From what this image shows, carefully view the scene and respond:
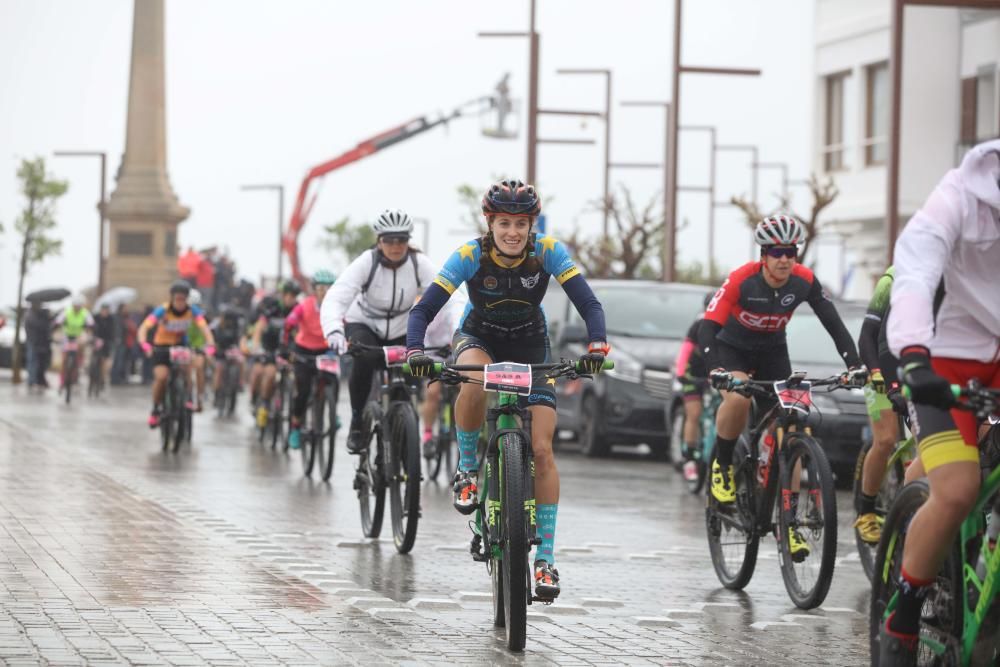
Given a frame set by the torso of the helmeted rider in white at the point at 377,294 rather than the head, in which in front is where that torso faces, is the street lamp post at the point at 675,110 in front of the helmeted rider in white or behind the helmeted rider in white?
behind

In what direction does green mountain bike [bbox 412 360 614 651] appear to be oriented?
toward the camera

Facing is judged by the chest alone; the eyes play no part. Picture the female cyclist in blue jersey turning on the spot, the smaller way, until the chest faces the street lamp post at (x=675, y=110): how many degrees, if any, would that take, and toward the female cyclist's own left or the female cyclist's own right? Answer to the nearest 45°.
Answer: approximately 180°

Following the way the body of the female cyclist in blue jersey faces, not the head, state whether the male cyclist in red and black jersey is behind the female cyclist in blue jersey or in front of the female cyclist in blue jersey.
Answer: behind

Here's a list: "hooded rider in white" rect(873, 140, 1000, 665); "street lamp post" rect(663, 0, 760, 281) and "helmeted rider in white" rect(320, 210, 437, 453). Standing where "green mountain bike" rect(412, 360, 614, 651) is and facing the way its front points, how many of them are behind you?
2

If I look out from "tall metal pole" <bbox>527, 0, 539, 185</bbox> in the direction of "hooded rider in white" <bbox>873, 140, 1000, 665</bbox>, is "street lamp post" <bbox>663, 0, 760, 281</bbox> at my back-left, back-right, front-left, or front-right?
front-left

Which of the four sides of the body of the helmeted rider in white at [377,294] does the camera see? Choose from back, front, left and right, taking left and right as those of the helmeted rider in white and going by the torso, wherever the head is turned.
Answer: front

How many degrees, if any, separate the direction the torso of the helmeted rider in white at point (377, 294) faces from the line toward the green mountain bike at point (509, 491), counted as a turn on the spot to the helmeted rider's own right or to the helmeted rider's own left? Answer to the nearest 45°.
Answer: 0° — they already face it

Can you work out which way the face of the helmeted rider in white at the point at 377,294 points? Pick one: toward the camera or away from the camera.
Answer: toward the camera

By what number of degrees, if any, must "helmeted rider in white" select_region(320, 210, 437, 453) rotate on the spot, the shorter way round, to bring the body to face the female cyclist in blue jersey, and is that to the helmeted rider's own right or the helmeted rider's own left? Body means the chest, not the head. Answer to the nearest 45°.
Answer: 0° — they already face them

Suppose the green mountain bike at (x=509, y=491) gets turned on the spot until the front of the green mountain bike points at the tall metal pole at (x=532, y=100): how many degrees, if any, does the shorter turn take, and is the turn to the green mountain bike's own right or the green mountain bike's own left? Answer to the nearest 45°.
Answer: approximately 180°

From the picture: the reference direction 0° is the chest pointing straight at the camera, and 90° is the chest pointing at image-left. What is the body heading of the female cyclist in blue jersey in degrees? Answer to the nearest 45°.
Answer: approximately 0°

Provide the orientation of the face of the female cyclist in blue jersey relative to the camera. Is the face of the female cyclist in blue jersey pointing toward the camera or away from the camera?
toward the camera

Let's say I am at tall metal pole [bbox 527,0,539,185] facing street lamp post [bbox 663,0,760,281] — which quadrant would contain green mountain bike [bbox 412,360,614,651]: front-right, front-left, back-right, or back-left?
front-right

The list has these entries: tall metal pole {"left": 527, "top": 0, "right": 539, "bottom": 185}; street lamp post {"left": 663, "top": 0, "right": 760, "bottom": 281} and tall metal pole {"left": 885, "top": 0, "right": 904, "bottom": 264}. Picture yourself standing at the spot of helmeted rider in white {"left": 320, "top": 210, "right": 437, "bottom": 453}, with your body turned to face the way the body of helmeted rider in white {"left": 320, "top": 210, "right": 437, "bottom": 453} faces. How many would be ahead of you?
0

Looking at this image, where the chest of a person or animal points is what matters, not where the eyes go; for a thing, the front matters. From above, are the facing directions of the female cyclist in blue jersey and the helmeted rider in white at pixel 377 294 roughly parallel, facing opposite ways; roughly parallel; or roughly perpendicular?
roughly parallel
